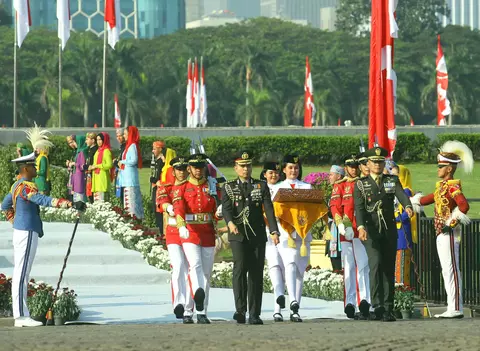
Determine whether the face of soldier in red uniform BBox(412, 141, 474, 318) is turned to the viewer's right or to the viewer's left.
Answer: to the viewer's left

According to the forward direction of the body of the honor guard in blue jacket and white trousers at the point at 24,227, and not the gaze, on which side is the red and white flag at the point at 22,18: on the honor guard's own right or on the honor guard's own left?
on the honor guard's own left

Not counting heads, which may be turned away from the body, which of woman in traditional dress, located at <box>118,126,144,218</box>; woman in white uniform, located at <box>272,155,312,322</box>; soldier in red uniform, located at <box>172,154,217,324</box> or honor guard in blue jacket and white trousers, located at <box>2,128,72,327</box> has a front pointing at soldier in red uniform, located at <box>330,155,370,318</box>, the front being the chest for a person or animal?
the honor guard in blue jacket and white trousers

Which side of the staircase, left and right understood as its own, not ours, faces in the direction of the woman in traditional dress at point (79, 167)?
back

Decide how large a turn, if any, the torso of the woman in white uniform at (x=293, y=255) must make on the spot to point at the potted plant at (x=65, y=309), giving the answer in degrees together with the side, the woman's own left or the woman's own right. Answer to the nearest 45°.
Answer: approximately 90° to the woman's own right

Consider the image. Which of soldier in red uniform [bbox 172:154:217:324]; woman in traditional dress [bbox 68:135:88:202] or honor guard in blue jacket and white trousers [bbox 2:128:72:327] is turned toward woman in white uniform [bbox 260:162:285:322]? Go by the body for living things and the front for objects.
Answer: the honor guard in blue jacket and white trousers

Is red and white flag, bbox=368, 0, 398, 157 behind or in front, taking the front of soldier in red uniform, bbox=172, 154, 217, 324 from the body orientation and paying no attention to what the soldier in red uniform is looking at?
behind

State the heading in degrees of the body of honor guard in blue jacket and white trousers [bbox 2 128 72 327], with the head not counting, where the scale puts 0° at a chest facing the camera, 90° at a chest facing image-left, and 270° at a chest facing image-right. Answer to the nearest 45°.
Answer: approximately 270°

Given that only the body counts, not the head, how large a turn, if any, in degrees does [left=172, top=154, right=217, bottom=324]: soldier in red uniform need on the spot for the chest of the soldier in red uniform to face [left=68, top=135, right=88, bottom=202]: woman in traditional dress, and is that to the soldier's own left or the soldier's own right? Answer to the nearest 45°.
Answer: approximately 180°
